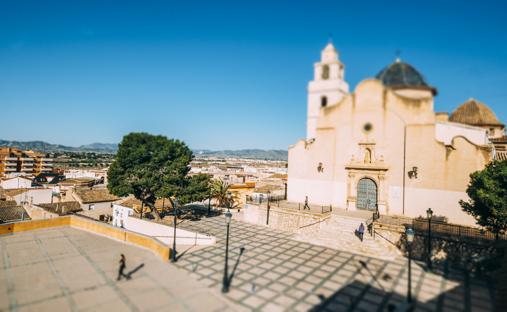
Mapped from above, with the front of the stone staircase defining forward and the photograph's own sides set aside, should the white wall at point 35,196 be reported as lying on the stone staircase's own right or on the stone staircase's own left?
on the stone staircase's own right

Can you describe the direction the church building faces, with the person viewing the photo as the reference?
facing the viewer and to the left of the viewer

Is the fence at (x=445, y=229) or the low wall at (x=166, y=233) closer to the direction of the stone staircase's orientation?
the low wall

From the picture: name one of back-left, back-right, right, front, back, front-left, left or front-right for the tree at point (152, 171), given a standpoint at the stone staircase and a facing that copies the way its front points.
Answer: front-right

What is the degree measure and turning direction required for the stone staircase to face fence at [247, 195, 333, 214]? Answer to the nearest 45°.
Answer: approximately 90° to its right

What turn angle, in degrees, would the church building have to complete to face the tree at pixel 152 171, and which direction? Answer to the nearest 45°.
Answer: approximately 45° to its right

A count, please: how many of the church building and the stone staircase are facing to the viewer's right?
0

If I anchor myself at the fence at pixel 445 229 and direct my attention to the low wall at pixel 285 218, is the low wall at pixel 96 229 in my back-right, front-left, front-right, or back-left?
front-left

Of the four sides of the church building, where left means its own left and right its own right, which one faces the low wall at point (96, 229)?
front

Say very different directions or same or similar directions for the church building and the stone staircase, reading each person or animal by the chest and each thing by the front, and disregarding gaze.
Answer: same or similar directions

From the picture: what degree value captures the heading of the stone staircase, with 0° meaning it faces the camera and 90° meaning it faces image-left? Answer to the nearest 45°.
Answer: approximately 45°

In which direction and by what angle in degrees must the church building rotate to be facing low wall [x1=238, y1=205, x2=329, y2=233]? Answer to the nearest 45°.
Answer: approximately 45° to its right

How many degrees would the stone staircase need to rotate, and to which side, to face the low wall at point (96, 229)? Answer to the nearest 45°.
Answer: approximately 45° to its right

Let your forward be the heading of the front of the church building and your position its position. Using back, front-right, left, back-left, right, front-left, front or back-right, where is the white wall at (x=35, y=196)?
front-right

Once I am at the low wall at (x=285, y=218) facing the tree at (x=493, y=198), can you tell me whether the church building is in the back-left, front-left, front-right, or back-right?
front-left
